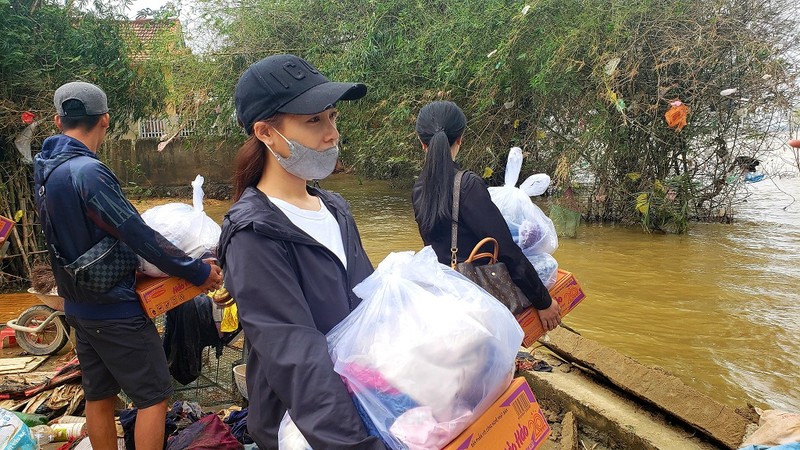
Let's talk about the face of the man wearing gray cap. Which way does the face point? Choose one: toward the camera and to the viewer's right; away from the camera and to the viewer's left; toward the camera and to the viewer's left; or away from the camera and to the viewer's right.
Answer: away from the camera and to the viewer's right

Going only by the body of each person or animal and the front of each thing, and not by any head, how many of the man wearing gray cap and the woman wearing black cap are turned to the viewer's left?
0

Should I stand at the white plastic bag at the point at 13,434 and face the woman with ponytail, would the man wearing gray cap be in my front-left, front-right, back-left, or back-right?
front-left

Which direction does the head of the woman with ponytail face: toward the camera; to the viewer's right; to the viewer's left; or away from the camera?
away from the camera

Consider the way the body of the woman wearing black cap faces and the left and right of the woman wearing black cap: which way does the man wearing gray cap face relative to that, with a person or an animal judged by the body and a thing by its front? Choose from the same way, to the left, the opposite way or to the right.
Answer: to the left

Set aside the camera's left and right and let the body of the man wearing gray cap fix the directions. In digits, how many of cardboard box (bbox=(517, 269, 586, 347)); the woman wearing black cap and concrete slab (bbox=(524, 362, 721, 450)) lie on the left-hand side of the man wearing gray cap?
0

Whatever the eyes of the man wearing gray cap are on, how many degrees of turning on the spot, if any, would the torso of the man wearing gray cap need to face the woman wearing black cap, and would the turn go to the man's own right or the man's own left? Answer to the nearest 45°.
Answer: approximately 135° to the man's own right

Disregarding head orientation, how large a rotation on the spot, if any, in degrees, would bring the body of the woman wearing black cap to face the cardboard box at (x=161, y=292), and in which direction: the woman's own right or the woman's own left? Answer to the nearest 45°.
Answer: approximately 180°

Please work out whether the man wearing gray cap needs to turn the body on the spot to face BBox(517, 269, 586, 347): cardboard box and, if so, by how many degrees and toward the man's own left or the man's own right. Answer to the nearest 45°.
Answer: approximately 45° to the man's own right

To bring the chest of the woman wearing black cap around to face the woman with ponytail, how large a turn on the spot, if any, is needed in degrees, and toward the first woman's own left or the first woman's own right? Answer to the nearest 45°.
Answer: approximately 90° to the first woman's own left

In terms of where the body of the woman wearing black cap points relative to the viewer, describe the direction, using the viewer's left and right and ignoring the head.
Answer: facing the viewer and to the right of the viewer

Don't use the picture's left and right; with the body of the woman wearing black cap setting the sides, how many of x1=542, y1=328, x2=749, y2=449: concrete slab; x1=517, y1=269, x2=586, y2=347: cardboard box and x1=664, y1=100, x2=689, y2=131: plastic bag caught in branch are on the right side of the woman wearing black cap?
0

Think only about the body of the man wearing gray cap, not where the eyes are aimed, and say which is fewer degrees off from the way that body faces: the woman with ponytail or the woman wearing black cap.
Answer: the woman with ponytail

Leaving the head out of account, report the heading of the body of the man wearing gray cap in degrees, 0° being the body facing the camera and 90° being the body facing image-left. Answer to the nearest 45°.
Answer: approximately 225°

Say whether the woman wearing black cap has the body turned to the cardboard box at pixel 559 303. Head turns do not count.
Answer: no

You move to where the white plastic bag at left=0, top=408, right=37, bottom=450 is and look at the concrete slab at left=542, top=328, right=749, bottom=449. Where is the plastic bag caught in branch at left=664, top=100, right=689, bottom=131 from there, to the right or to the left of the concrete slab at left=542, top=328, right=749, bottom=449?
left

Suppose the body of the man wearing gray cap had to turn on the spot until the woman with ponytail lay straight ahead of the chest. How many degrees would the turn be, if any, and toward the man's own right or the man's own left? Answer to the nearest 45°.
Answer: approximately 45° to the man's own right
